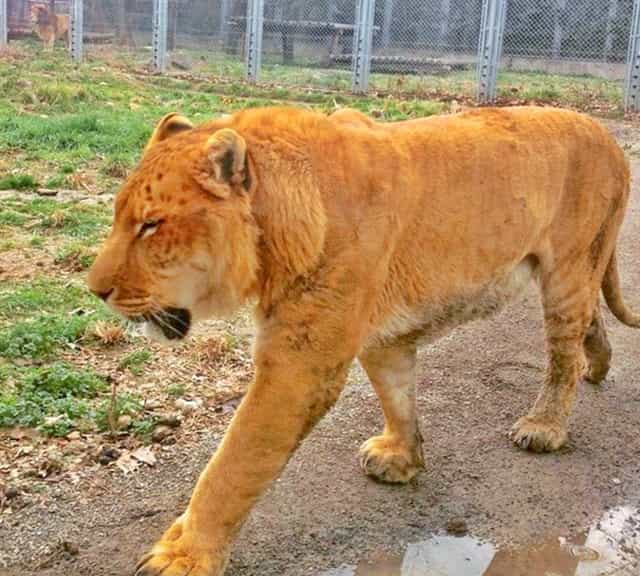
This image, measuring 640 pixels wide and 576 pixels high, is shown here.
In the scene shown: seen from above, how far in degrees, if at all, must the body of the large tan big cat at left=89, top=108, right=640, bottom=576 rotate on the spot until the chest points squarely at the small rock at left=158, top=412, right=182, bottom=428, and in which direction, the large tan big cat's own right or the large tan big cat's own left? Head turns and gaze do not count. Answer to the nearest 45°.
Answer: approximately 90° to the large tan big cat's own right

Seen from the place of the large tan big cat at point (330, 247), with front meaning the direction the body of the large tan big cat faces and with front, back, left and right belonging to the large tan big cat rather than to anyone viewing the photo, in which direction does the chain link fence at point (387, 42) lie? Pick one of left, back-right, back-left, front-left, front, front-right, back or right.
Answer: back-right

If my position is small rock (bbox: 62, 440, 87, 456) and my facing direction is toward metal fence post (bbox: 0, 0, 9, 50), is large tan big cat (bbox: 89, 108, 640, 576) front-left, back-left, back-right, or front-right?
back-right

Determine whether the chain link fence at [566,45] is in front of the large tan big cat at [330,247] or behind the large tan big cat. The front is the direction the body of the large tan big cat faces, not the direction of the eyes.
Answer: behind

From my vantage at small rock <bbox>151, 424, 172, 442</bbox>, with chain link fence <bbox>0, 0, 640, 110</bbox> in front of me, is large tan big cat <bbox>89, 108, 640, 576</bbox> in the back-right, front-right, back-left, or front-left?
back-right

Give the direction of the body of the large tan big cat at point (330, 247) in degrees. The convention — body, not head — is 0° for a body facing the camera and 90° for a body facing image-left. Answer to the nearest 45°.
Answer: approximately 45°

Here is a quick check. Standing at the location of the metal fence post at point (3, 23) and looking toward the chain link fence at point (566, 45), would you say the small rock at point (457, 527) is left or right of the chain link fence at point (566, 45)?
right

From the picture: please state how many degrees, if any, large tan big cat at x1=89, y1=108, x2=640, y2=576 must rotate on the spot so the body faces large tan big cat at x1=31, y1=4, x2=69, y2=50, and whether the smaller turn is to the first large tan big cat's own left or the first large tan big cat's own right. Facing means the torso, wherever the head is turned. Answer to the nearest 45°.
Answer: approximately 135° to the first large tan big cat's own right
